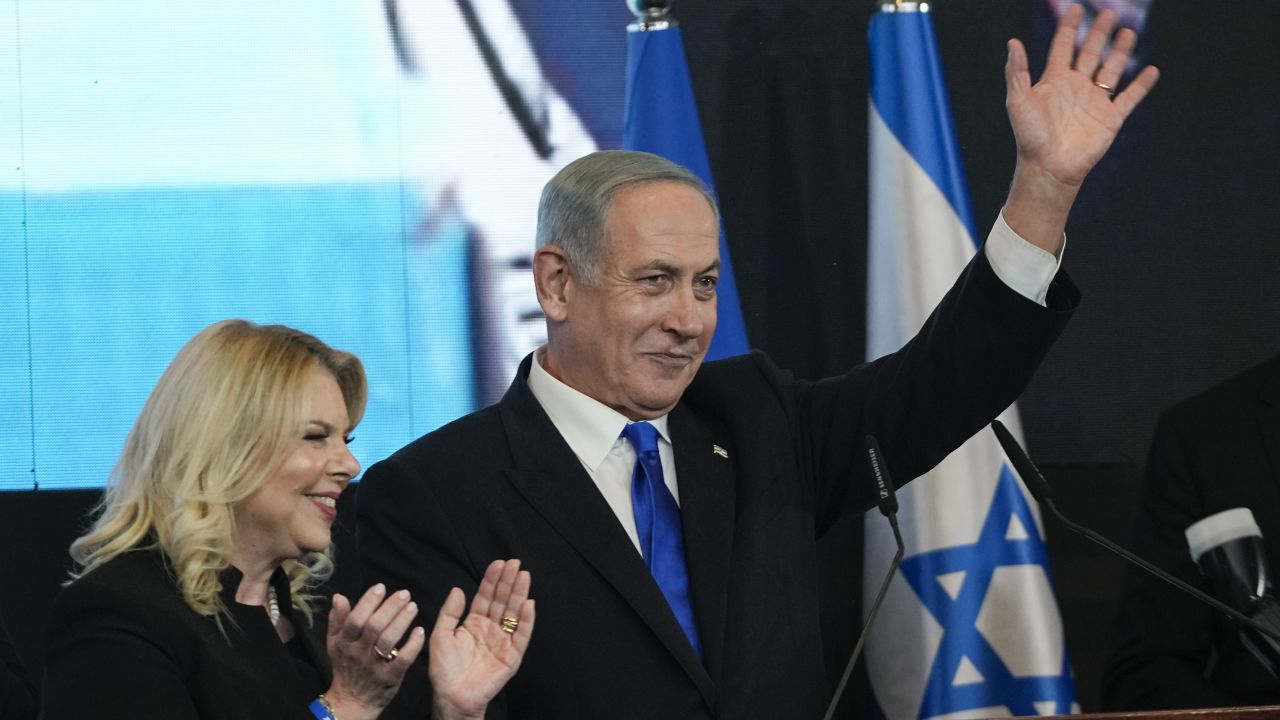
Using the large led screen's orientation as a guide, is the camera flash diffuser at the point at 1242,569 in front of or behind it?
in front

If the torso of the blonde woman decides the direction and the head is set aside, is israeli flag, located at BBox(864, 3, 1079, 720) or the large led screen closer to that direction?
the israeli flag

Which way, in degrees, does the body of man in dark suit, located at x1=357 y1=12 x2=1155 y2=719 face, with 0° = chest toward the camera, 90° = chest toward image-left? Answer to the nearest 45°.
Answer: approximately 315°

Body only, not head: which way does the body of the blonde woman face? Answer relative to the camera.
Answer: to the viewer's right

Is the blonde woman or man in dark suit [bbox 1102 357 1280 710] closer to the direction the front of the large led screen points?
the blonde woman

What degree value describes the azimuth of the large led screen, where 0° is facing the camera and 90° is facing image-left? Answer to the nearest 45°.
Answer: approximately 0°

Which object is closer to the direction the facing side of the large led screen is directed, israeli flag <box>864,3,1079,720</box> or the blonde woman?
the blonde woman

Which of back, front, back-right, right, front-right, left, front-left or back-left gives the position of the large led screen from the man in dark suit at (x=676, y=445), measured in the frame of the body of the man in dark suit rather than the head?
back

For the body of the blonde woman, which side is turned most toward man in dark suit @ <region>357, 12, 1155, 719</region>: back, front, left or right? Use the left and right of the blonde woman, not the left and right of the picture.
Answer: front

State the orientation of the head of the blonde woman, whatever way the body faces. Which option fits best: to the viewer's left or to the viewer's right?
to the viewer's right

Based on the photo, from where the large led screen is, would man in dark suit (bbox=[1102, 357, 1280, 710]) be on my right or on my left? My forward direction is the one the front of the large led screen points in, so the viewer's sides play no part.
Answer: on my left

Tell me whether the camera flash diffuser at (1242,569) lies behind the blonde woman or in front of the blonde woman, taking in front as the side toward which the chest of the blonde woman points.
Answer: in front

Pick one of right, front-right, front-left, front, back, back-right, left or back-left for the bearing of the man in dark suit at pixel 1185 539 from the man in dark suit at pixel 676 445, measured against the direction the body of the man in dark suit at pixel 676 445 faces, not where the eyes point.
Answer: left
